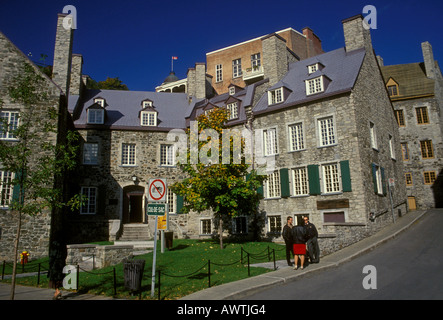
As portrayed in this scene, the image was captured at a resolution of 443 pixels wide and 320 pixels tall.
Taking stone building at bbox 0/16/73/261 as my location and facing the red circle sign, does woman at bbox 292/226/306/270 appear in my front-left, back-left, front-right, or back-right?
front-left

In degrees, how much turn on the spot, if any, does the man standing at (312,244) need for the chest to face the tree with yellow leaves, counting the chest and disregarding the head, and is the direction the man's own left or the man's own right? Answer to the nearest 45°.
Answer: approximately 90° to the man's own right

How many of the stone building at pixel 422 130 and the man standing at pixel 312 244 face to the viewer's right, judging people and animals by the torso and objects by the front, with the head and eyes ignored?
0

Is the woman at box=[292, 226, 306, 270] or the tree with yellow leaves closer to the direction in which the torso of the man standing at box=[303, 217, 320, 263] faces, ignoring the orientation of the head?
the woman

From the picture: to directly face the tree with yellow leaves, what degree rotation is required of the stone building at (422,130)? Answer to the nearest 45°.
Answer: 0° — it already faces it

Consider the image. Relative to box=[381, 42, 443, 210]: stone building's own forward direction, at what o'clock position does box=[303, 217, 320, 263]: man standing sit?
The man standing is roughly at 11 o'clock from the stone building.

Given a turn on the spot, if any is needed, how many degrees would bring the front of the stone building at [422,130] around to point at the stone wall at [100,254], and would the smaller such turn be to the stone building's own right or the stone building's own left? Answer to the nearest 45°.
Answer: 0° — it already faces it

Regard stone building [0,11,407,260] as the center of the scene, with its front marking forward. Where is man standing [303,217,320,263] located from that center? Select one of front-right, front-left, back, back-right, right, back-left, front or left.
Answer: front

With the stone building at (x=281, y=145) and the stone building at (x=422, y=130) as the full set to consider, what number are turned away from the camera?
0

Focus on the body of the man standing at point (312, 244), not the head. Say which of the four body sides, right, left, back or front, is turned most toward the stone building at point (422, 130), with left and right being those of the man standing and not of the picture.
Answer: back

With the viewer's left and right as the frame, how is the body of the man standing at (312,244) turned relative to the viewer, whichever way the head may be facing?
facing the viewer and to the left of the viewer

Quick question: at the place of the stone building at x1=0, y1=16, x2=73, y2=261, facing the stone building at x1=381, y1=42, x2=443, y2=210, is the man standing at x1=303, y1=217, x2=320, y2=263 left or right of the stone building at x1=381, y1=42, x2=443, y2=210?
right

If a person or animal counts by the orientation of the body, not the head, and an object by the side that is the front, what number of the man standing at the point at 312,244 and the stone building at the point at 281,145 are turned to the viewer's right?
0

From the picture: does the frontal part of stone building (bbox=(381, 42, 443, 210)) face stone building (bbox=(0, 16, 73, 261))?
yes

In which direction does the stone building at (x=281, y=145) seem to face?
toward the camera
